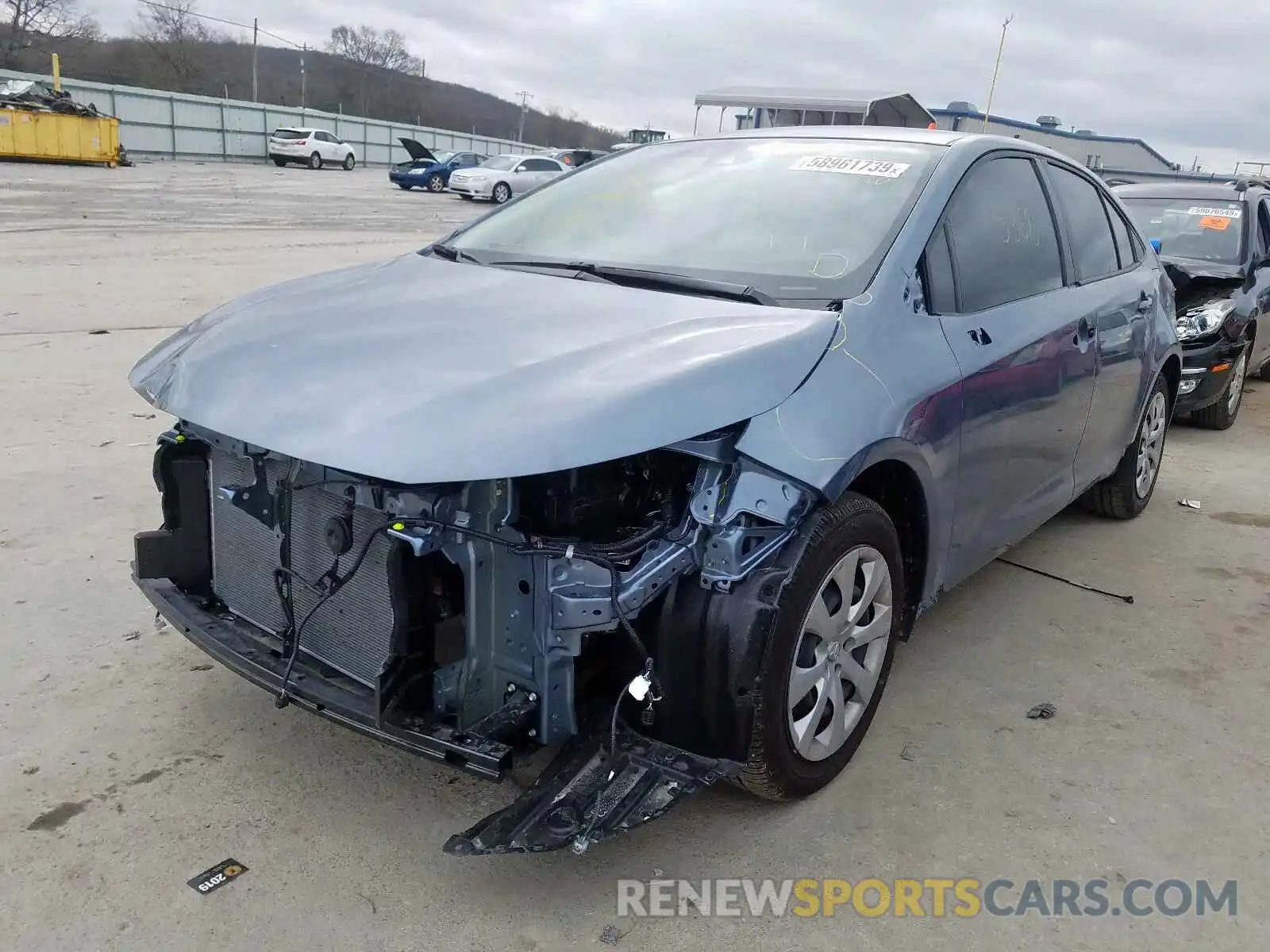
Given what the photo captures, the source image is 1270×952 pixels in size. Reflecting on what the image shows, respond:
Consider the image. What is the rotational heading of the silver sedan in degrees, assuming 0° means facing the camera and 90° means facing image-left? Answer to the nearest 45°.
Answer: approximately 45°

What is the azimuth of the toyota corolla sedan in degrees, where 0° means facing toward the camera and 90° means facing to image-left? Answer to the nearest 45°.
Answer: approximately 45°

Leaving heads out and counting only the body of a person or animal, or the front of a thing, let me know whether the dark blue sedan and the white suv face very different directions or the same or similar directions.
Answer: very different directions

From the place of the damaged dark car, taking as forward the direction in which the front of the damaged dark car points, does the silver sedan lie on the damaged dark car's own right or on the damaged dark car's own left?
on the damaged dark car's own right

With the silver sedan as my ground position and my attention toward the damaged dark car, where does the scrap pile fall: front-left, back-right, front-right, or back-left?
back-right

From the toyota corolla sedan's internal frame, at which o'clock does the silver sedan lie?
The silver sedan is roughly at 4 o'clock from the toyota corolla sedan.

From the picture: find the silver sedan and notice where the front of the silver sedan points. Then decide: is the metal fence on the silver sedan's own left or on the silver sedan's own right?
on the silver sedan's own right

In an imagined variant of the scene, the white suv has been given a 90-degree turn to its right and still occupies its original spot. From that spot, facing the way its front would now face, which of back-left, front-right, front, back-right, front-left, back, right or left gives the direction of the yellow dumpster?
right

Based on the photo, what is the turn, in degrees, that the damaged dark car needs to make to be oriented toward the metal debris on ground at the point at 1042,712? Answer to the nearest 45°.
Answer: approximately 45° to its left

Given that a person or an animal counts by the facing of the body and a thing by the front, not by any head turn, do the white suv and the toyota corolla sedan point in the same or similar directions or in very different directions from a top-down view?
very different directions

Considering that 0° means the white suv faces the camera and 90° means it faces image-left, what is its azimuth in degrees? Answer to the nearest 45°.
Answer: approximately 225°

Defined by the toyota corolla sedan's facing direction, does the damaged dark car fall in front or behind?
behind
